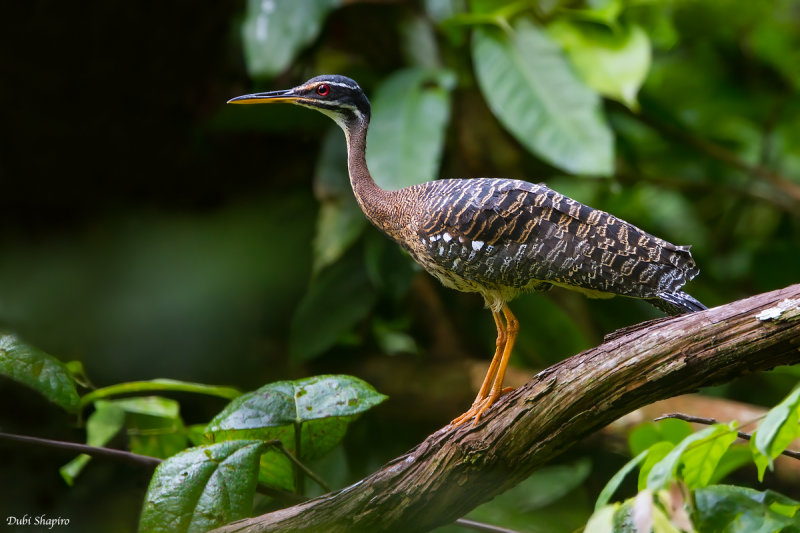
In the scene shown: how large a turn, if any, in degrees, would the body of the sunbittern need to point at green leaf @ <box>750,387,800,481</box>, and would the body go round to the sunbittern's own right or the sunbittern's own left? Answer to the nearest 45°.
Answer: approximately 180°

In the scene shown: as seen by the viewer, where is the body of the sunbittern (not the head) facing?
to the viewer's left

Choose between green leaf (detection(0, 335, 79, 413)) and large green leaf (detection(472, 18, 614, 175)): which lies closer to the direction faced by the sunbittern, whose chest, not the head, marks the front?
the green leaf

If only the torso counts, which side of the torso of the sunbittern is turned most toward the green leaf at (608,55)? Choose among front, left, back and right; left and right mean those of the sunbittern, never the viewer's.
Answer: right

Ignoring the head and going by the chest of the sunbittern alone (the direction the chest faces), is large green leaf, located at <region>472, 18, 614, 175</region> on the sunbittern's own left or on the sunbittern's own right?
on the sunbittern's own right

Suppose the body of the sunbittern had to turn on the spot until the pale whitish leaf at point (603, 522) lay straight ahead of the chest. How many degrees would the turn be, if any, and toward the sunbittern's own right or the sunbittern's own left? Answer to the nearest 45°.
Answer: approximately 90° to the sunbittern's own left

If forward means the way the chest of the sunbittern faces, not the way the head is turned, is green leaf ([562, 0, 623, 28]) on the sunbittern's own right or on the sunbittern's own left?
on the sunbittern's own right
